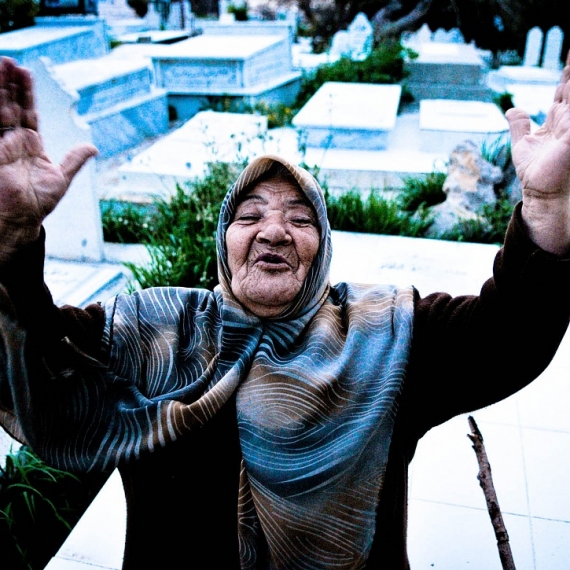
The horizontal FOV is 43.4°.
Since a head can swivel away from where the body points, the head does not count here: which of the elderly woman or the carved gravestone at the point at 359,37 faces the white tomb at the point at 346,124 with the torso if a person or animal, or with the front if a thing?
the carved gravestone

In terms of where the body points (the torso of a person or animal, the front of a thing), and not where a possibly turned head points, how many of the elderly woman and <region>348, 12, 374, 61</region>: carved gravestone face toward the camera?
2

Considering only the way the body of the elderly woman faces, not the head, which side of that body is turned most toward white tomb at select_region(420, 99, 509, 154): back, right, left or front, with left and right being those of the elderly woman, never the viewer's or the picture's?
back

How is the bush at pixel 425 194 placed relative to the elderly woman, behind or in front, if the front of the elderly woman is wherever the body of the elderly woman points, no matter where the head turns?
behind

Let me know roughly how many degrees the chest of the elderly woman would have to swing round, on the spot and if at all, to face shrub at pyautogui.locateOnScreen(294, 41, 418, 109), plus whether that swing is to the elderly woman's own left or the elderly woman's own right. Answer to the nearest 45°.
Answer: approximately 180°

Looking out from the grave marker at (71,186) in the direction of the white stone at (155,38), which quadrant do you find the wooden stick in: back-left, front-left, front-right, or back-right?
back-right

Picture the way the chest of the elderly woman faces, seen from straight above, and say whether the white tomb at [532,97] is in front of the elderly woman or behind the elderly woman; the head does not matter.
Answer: behind

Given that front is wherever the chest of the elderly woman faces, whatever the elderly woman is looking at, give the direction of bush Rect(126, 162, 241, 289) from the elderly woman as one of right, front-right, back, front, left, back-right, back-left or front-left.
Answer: back

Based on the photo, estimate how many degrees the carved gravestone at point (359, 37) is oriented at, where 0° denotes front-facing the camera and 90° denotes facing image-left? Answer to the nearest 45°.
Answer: approximately 0°

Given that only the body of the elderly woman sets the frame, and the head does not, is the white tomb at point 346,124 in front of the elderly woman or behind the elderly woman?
behind

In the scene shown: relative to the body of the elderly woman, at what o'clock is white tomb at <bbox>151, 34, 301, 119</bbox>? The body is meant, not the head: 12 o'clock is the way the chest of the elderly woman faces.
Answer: The white tomb is roughly at 6 o'clock from the elderly woman.
